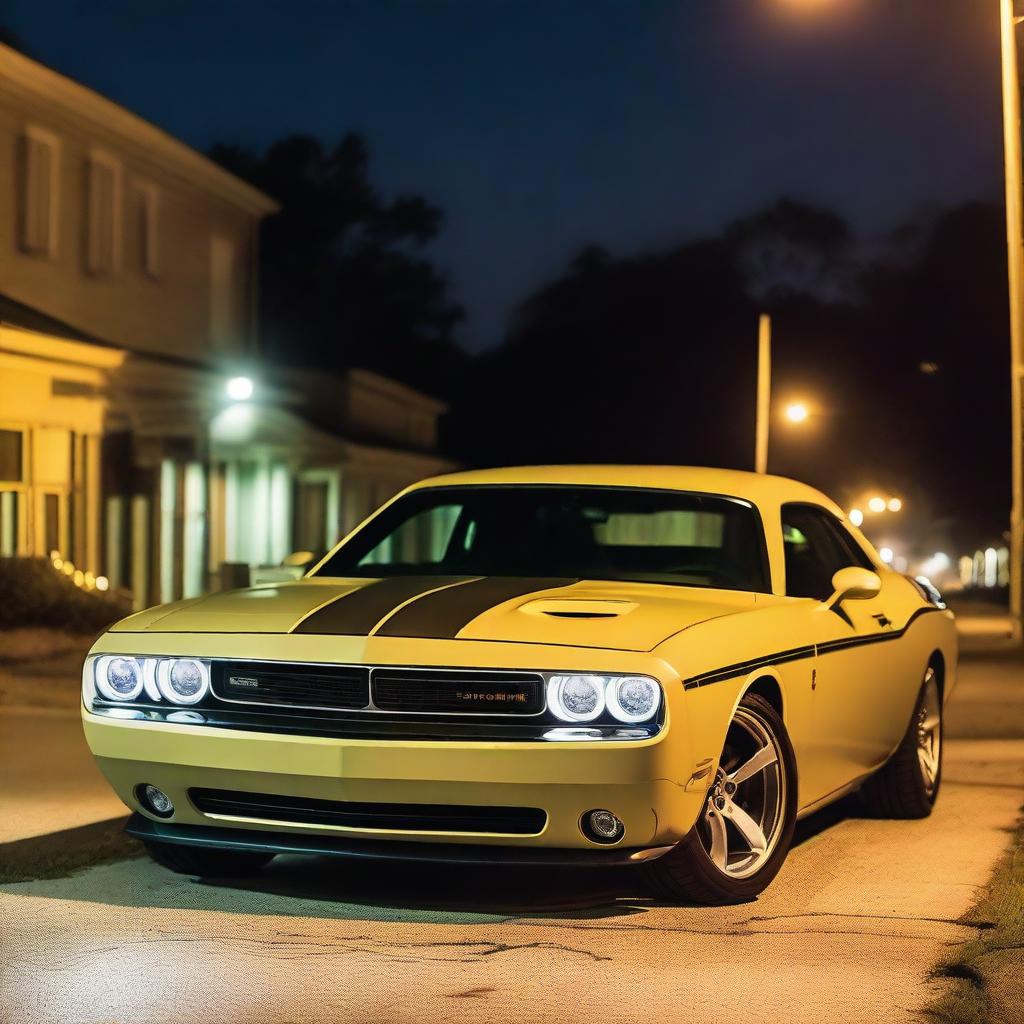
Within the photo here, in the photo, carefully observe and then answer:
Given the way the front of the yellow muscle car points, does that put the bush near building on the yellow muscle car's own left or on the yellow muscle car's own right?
on the yellow muscle car's own right

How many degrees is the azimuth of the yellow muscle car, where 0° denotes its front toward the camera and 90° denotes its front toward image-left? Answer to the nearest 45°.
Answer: approximately 45°

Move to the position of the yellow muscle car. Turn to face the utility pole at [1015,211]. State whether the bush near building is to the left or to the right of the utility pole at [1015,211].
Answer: left

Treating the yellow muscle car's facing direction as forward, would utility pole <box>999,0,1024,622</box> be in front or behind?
behind
